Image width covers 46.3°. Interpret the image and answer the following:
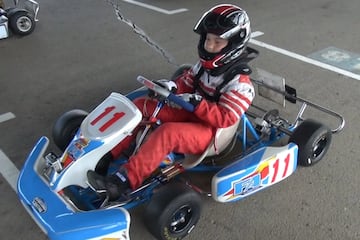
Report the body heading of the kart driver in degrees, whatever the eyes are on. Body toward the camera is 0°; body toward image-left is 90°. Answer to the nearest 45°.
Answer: approximately 45°

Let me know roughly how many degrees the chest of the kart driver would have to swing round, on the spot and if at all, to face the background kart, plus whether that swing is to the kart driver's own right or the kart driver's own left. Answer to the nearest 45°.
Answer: approximately 90° to the kart driver's own right

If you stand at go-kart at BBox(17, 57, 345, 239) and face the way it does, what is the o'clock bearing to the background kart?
The background kart is roughly at 4 o'clock from the go-kart.

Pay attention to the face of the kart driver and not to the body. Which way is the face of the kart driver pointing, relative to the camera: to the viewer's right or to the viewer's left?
to the viewer's left
